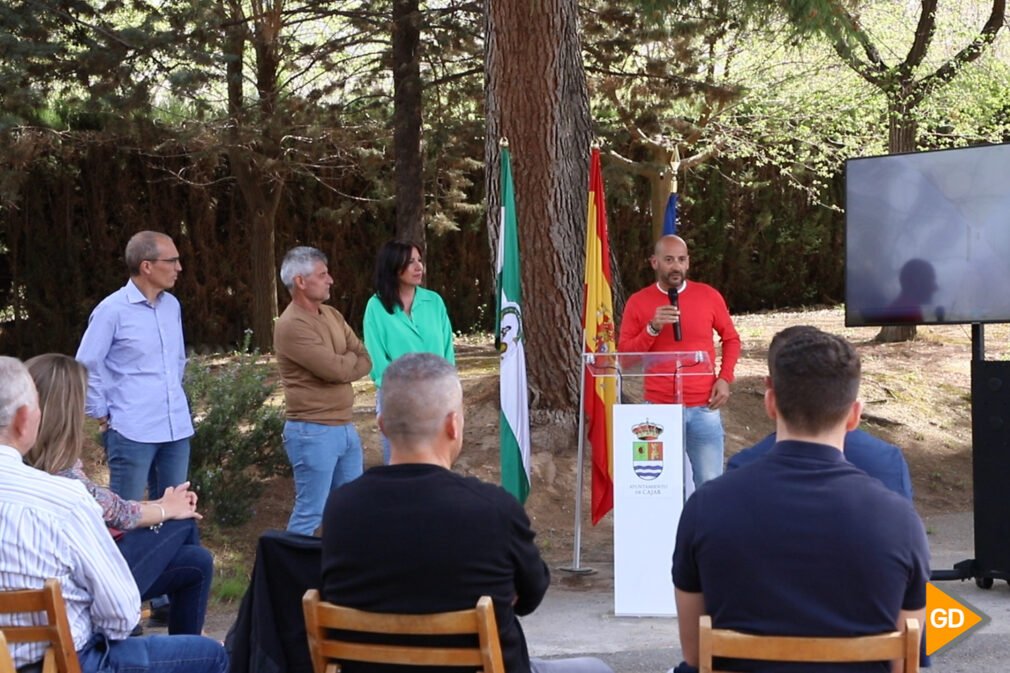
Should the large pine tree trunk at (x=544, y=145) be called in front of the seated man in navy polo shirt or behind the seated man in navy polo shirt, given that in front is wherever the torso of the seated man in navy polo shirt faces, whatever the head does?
in front

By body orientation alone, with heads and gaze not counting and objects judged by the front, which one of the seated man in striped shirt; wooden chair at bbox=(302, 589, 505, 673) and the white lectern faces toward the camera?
the white lectern

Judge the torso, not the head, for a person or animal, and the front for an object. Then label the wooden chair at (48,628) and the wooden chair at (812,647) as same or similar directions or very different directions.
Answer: same or similar directions

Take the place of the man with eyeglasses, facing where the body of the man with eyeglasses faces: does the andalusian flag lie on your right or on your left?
on your left

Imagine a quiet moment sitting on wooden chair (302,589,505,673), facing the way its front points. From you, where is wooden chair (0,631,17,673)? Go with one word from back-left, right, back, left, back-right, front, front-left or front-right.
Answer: left

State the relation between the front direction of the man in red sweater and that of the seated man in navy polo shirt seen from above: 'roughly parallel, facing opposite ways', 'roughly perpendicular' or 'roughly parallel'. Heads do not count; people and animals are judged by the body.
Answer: roughly parallel, facing opposite ways

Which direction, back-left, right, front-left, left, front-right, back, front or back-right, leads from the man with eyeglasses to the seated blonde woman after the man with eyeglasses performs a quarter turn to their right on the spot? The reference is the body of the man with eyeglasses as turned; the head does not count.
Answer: front-left

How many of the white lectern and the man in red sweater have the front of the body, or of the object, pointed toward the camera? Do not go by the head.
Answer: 2

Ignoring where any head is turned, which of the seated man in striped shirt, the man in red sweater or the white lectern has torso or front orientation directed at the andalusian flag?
the seated man in striped shirt

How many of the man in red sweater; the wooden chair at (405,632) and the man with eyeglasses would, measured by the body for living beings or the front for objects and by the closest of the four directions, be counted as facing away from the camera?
1

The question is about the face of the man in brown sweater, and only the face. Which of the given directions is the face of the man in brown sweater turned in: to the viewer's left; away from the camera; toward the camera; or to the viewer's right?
to the viewer's right

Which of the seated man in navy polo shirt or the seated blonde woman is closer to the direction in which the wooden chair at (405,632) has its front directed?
the seated blonde woman

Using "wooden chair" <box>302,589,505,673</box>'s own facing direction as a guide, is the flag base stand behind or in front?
in front

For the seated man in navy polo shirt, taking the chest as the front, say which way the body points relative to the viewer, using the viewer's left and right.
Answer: facing away from the viewer

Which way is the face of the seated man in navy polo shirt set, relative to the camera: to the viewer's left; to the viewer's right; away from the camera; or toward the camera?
away from the camera

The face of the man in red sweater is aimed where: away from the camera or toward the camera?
toward the camera
